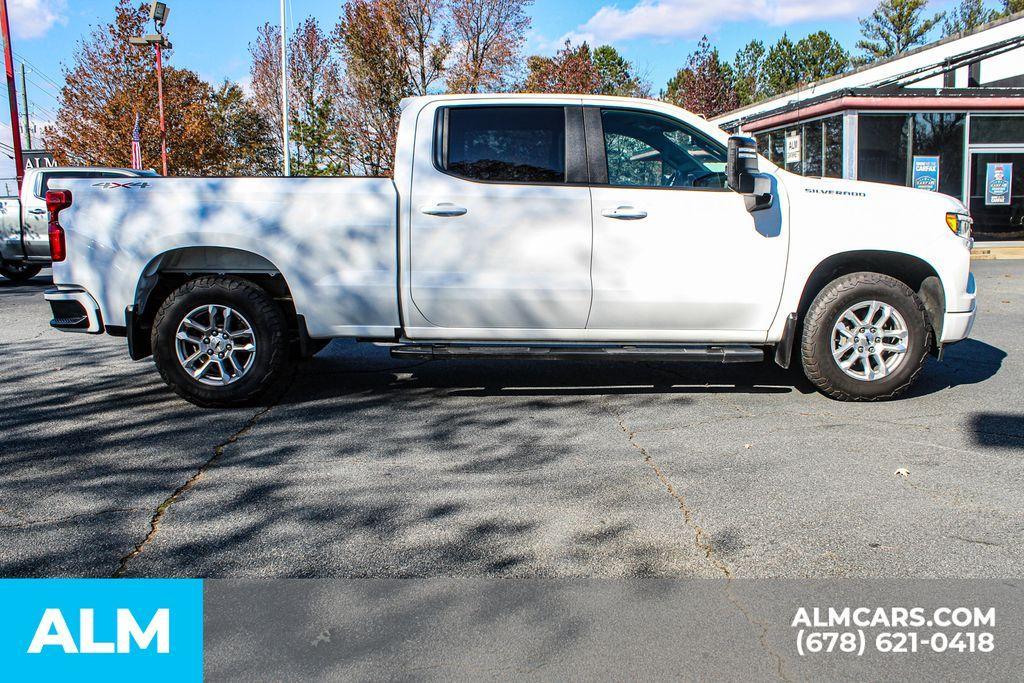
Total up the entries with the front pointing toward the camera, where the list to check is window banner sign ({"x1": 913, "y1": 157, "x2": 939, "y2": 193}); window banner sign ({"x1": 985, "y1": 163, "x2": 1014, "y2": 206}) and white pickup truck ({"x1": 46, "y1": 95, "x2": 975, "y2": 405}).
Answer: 2

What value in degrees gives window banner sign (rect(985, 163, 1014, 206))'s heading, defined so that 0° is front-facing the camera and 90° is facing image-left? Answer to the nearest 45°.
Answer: approximately 0°

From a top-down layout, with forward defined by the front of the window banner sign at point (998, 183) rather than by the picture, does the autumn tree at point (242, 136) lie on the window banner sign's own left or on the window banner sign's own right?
on the window banner sign's own right

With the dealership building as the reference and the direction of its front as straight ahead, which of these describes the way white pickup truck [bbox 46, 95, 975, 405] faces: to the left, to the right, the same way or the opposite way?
to the left

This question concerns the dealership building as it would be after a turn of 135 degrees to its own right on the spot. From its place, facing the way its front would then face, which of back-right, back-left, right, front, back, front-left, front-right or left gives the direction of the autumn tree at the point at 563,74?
front

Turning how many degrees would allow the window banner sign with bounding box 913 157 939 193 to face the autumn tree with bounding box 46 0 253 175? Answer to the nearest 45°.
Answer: approximately 90° to its right

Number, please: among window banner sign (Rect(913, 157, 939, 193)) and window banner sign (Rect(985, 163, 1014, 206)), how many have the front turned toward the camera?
2

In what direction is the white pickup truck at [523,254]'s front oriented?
to the viewer's right

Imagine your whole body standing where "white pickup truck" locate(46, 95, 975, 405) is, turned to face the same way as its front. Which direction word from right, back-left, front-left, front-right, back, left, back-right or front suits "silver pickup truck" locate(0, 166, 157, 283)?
back-left
